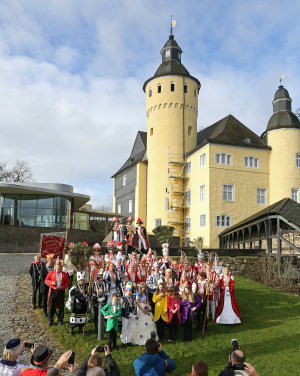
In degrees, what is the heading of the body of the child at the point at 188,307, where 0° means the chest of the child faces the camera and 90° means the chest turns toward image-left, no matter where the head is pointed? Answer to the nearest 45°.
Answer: approximately 0°

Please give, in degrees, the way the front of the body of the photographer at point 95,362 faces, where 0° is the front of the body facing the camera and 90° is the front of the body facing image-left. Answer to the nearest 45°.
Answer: approximately 180°

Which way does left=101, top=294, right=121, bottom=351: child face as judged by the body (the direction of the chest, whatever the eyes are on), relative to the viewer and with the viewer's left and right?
facing the viewer

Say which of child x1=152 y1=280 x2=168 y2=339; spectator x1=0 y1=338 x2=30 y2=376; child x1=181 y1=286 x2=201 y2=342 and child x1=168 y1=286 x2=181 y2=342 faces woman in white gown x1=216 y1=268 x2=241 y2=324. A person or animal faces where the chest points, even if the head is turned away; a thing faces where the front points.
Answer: the spectator

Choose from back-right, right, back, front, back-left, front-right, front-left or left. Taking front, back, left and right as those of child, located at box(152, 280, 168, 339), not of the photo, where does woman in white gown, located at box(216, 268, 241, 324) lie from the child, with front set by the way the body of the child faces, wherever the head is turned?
back-left

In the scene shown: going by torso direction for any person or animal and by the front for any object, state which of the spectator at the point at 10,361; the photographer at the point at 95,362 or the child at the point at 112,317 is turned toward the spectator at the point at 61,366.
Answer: the child

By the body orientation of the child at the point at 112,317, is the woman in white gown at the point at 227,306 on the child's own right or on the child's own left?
on the child's own left

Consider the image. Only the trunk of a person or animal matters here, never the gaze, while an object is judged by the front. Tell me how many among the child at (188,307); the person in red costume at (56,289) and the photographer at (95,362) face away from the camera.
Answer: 1

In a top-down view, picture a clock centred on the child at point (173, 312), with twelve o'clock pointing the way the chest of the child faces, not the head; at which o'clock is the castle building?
The castle building is roughly at 6 o'clock from the child.

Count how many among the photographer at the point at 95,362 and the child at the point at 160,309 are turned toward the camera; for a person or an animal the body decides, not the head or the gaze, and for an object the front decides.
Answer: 1

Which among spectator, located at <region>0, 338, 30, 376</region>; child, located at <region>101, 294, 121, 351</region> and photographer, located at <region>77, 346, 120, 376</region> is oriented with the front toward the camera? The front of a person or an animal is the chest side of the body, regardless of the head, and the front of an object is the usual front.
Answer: the child

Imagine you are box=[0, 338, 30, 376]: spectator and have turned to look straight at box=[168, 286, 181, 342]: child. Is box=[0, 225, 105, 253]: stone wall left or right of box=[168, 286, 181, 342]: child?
left

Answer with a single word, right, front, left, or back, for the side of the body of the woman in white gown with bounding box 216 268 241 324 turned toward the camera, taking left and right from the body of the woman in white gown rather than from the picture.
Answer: front

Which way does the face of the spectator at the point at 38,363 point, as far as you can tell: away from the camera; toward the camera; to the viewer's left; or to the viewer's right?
away from the camera

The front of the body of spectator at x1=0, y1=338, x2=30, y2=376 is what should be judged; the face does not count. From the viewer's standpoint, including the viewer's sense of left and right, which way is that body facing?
facing away from the viewer and to the right of the viewer

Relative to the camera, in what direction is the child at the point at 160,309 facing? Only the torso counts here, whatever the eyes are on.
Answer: toward the camera

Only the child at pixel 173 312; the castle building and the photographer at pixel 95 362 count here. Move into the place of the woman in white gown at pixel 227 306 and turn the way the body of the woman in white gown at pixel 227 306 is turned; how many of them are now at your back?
1

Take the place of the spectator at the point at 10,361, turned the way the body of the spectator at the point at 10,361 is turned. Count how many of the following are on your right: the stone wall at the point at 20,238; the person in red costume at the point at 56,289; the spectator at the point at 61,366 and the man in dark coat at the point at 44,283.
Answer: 1
